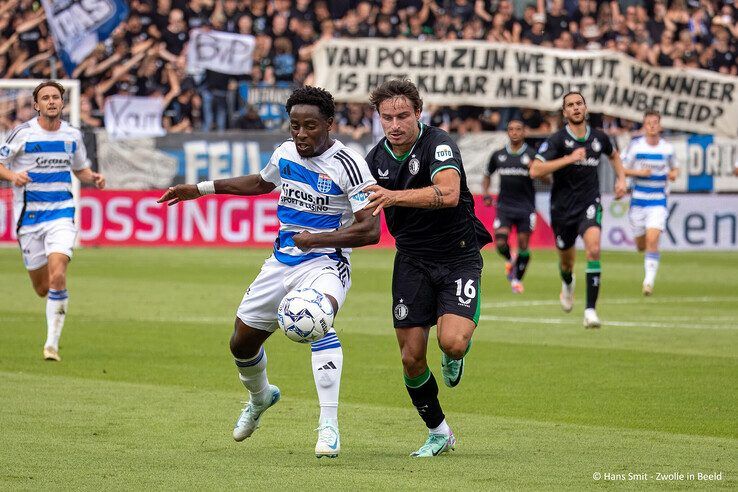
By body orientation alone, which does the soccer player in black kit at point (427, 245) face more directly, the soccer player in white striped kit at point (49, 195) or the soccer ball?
the soccer ball

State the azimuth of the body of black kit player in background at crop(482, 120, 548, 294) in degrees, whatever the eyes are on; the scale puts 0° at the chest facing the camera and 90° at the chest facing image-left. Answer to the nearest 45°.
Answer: approximately 0°

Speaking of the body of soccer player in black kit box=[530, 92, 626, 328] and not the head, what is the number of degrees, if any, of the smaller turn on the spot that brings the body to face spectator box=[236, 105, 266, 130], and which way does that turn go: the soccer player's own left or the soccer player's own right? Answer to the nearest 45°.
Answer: approximately 135° to the soccer player's own right

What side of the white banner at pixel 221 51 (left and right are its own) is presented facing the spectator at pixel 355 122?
left

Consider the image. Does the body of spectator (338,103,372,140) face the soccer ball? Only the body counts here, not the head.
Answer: yes
